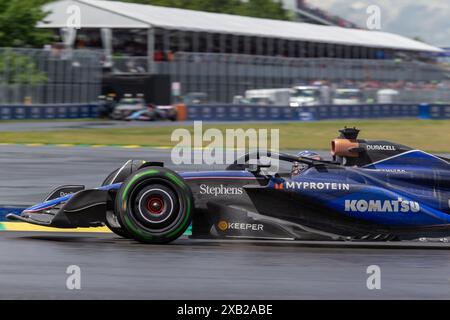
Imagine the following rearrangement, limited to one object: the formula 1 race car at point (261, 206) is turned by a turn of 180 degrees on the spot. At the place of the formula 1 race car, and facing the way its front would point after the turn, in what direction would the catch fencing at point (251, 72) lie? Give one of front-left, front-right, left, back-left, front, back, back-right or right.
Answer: left

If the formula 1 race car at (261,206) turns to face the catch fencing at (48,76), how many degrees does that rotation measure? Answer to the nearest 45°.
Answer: approximately 90° to its right

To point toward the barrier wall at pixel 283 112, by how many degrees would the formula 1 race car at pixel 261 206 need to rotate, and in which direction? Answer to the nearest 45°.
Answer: approximately 90° to its right

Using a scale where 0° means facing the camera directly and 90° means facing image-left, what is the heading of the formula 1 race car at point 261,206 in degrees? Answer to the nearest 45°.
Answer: approximately 90°

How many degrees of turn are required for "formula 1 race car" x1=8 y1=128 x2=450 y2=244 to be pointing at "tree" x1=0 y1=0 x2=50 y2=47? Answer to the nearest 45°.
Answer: approximately 90° to its right
